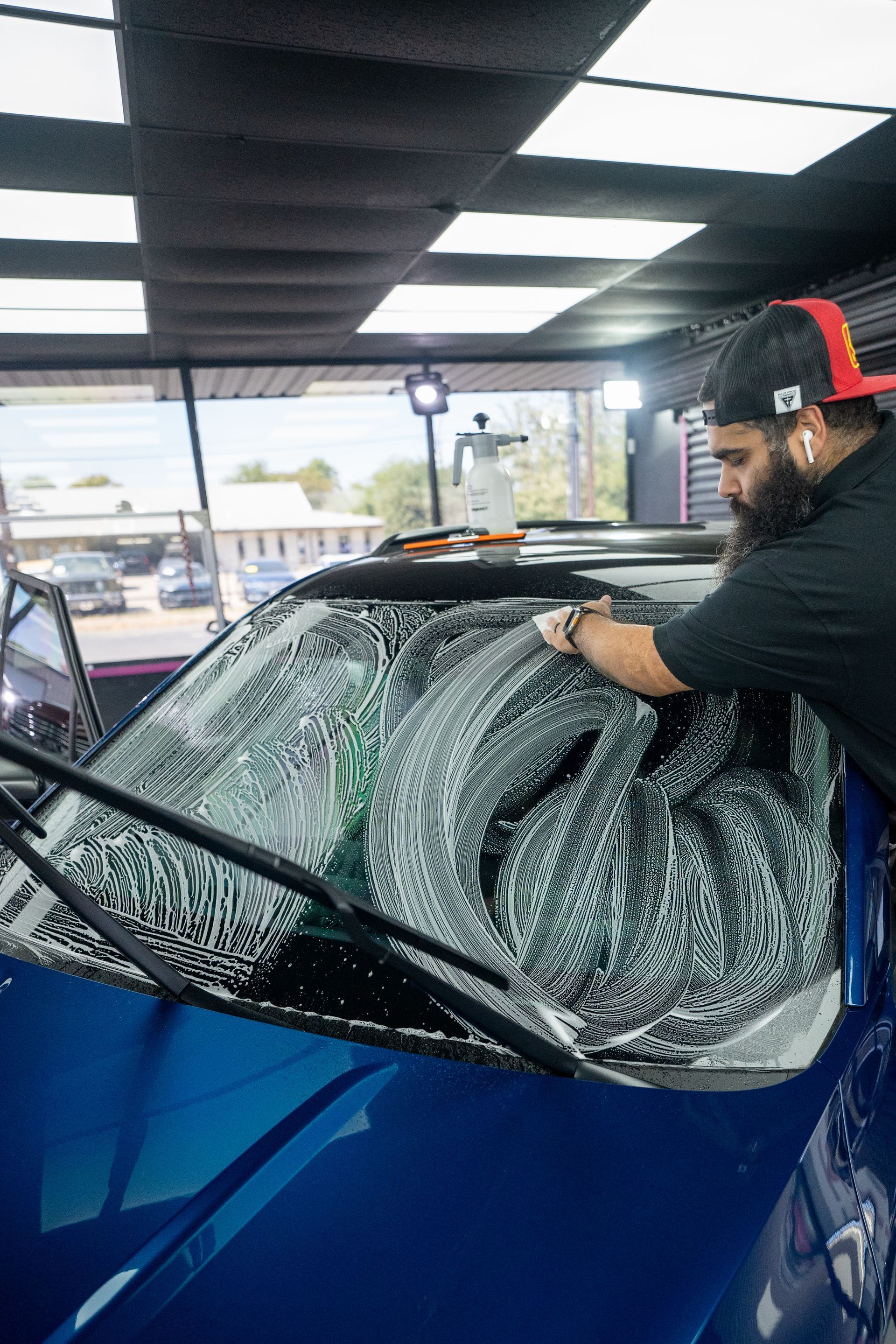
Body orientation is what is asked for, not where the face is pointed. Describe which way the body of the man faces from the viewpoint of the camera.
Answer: to the viewer's left

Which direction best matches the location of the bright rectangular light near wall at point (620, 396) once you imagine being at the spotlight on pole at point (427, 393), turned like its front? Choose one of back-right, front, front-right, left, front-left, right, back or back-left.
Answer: left

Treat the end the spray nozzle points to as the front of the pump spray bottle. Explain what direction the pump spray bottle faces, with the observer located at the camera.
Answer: facing to the right of the viewer

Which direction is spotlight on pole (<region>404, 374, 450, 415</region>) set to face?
toward the camera

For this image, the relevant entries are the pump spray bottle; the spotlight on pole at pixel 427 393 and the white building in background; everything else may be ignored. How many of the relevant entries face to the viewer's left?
0

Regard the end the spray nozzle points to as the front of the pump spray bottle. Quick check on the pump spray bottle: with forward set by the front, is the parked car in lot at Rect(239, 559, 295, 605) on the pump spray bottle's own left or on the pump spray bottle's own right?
on the pump spray bottle's own left

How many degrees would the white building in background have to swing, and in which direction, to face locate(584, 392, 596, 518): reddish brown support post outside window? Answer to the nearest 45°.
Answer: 0° — it already faces it

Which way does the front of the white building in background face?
toward the camera

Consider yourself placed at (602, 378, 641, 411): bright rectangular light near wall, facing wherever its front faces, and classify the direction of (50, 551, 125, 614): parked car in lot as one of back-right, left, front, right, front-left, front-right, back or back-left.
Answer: right

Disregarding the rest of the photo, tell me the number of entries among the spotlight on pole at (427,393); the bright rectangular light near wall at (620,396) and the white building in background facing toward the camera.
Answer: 3

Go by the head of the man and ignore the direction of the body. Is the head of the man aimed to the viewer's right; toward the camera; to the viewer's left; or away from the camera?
to the viewer's left

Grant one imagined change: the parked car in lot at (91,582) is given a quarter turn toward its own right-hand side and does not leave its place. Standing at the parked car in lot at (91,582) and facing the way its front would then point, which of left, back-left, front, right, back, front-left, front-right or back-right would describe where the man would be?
back-left

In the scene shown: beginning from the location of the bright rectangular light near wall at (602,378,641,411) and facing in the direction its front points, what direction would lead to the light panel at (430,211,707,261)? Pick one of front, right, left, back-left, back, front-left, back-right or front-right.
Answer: front
